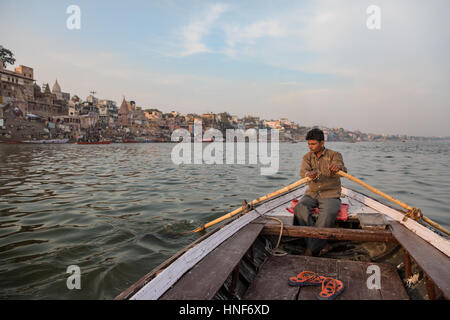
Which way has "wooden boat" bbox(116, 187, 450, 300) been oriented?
away from the camera
